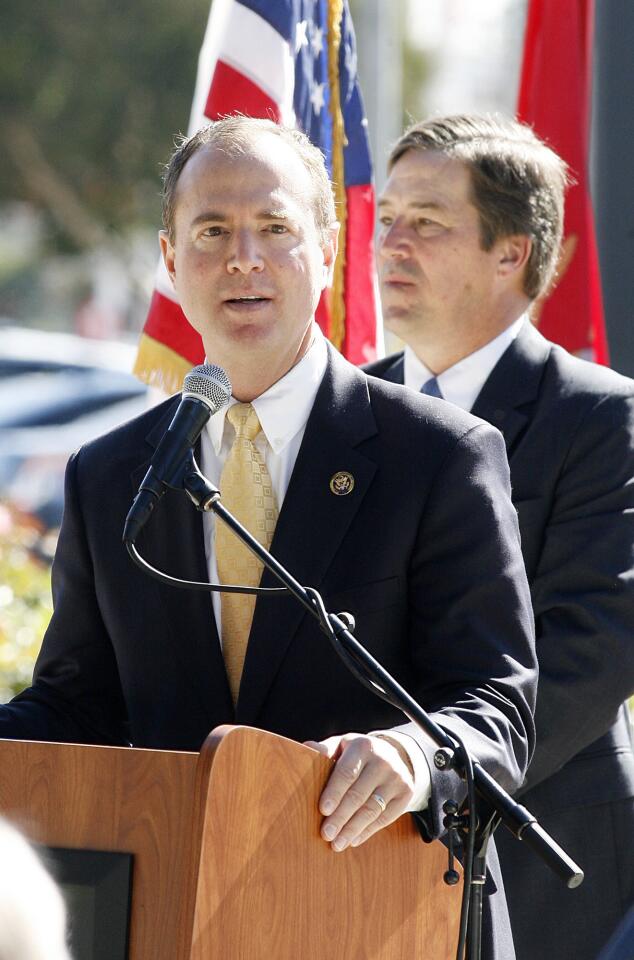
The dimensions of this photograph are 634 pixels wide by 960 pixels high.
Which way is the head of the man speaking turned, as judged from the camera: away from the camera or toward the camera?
toward the camera

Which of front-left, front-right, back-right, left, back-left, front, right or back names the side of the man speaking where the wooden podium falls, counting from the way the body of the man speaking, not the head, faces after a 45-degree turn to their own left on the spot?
front

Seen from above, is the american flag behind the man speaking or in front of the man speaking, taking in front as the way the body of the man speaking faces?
behind

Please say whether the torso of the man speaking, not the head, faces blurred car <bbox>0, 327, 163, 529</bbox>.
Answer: no

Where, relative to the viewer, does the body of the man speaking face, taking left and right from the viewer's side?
facing the viewer and to the left of the viewer

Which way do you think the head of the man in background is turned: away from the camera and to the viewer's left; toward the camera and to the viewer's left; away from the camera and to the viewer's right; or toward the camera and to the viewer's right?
toward the camera and to the viewer's left

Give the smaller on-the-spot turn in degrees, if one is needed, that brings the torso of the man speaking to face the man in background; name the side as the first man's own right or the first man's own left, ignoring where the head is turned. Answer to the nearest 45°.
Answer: approximately 180°

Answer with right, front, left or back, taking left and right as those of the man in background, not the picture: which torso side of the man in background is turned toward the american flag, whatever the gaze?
right

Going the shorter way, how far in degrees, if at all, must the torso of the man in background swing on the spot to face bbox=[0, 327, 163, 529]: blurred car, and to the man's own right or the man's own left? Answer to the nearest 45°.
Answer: approximately 90° to the man's own right

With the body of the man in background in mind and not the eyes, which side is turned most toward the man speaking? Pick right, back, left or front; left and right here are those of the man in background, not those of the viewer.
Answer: front

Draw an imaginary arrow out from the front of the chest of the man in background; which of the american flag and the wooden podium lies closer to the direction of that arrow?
the wooden podium

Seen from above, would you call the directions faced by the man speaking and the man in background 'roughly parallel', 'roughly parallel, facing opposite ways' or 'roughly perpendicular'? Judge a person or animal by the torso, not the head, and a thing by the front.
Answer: roughly parallel

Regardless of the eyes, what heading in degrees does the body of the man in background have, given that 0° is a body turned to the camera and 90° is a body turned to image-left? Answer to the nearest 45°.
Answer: approximately 45°

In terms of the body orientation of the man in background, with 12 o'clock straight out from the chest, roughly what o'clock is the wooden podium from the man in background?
The wooden podium is roughly at 11 o'clock from the man in background.

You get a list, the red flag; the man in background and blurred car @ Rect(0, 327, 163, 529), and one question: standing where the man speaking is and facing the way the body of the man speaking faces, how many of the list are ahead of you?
0

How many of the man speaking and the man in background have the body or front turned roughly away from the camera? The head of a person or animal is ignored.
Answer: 0

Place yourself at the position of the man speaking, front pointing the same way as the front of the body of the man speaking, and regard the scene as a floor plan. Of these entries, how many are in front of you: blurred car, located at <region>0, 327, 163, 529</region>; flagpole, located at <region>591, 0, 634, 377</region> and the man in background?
0
